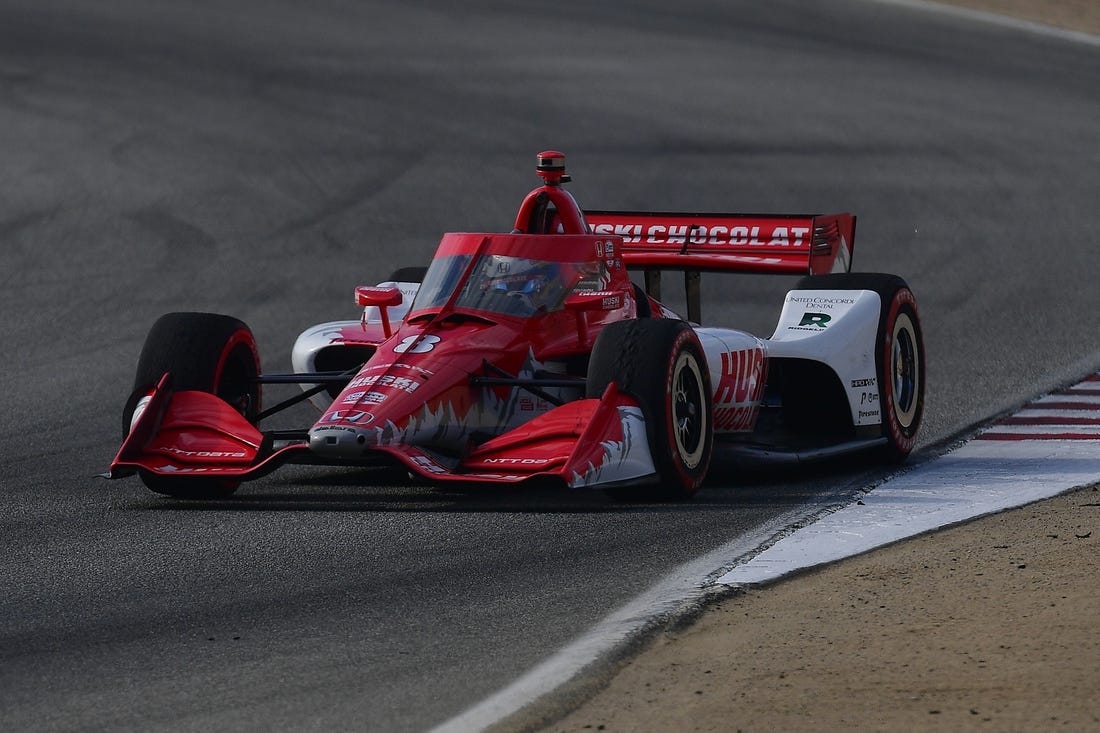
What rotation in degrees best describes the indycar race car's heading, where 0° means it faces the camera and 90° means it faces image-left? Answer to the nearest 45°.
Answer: approximately 45°
